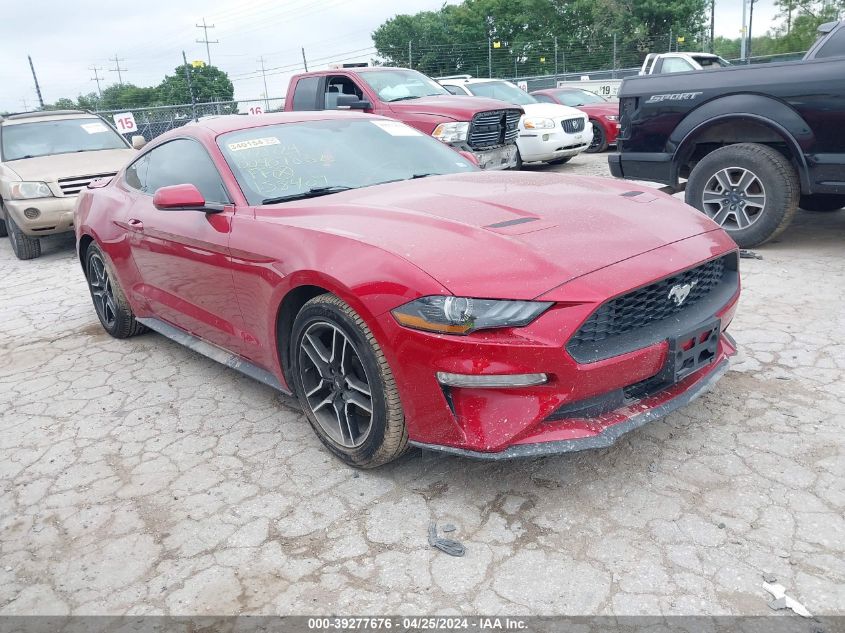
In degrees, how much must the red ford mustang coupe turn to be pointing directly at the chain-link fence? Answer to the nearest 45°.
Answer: approximately 135° to its left

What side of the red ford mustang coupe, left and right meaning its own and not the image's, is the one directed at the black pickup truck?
left

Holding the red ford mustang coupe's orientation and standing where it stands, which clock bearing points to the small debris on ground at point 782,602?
The small debris on ground is roughly at 12 o'clock from the red ford mustang coupe.

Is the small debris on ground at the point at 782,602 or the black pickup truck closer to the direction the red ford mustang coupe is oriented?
the small debris on ground

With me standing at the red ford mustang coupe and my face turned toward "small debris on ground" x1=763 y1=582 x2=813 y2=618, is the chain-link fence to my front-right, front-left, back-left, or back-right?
back-left

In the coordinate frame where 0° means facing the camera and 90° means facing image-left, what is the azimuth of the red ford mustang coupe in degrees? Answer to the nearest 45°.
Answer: approximately 315°

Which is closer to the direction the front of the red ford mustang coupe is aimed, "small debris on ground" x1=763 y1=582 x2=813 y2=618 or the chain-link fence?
the small debris on ground
